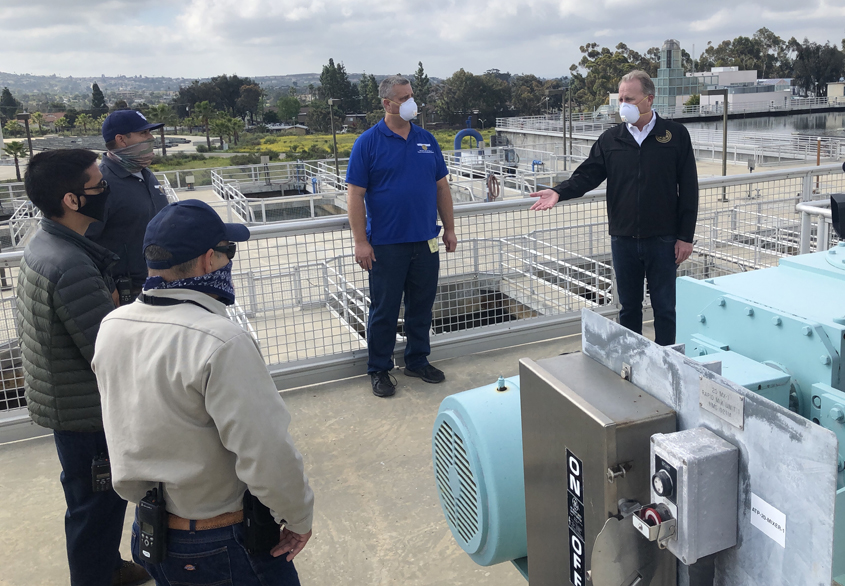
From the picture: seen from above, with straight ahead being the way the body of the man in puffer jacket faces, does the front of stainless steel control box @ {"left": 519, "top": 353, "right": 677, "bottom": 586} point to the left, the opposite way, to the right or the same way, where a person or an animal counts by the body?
the opposite way

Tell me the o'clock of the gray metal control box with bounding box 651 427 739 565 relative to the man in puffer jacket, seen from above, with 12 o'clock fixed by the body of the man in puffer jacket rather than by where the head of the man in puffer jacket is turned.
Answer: The gray metal control box is roughly at 2 o'clock from the man in puffer jacket.

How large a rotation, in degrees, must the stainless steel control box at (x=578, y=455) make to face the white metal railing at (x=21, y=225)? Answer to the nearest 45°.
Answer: approximately 90° to its right

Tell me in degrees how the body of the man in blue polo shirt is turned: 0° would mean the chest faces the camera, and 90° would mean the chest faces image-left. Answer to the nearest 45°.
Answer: approximately 315°

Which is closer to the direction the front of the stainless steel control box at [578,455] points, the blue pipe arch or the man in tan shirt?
the man in tan shirt

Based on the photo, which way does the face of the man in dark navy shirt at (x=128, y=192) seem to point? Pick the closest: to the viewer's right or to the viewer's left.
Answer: to the viewer's right

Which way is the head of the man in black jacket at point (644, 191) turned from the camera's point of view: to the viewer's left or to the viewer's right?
to the viewer's left

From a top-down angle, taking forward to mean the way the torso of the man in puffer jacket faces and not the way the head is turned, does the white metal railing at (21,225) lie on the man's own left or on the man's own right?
on the man's own left

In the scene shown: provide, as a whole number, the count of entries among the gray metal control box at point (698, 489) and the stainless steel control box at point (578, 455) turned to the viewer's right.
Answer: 0

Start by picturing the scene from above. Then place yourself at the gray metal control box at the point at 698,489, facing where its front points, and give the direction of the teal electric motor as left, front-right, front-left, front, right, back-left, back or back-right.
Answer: right

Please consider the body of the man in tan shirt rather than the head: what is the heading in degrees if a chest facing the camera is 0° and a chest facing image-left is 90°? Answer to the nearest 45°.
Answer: approximately 225°

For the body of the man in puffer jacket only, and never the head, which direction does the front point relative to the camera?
to the viewer's right

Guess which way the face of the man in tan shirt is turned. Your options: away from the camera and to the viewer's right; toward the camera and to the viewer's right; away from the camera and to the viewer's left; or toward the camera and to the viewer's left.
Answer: away from the camera and to the viewer's right

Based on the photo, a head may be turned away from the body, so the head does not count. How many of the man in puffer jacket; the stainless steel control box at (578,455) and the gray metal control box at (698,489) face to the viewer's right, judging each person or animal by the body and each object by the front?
1

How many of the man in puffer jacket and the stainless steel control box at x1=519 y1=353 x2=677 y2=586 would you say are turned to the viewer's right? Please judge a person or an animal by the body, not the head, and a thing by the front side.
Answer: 1

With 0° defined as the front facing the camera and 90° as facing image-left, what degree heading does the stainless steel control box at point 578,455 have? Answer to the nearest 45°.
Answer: approximately 45°

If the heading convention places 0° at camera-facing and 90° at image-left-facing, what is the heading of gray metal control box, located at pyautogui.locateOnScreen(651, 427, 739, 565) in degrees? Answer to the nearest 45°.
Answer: approximately 45°
